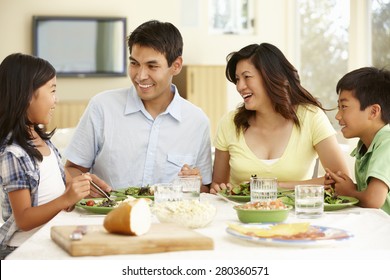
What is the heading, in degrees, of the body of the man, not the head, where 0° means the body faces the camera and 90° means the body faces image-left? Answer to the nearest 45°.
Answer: approximately 0°

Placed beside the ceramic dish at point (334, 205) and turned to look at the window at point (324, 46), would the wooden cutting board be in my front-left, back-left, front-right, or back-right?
back-left

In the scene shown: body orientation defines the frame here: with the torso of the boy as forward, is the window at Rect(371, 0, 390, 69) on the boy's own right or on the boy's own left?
on the boy's own right

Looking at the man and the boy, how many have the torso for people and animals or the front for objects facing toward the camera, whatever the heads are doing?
1

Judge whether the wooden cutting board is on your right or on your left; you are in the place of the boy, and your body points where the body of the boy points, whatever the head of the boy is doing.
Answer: on your left

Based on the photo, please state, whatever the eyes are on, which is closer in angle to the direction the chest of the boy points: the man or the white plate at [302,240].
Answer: the man

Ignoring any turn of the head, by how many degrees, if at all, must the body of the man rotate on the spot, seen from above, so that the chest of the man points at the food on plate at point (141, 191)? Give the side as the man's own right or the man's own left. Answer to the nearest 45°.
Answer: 0° — they already face it

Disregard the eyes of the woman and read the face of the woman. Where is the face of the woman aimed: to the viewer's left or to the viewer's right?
to the viewer's left

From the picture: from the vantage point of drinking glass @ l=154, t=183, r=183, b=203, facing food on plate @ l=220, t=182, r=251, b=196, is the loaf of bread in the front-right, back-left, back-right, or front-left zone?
back-right

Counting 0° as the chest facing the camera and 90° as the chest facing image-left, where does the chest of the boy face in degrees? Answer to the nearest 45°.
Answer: approximately 90°

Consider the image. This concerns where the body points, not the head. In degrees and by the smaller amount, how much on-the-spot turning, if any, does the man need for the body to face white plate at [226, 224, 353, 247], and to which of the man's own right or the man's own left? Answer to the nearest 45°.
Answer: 0° — they already face it

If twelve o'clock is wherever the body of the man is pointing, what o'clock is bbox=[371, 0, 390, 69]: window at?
The window is roughly at 7 o'clock from the man.

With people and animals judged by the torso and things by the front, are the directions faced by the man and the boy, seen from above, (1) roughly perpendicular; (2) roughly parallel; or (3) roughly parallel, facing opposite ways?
roughly perpendicular

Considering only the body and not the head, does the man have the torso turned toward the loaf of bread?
yes
